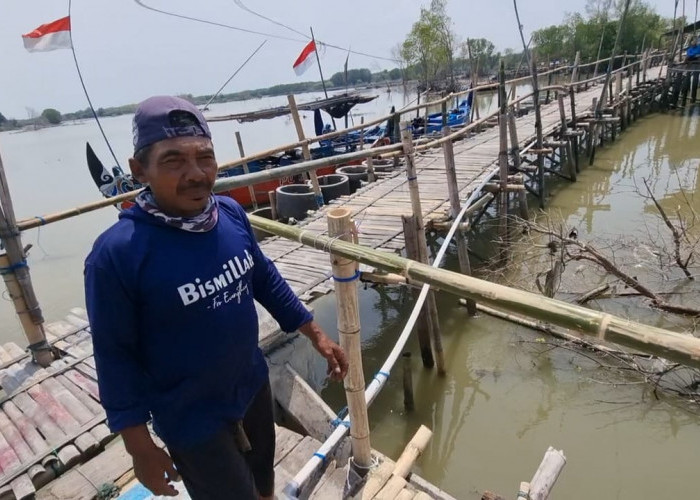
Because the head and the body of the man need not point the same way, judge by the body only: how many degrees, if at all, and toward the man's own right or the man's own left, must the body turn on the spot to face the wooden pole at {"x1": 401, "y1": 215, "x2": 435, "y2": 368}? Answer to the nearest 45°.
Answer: approximately 90° to the man's own left

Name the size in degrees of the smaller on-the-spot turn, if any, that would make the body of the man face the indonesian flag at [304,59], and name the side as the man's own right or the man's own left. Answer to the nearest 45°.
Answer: approximately 135° to the man's own left

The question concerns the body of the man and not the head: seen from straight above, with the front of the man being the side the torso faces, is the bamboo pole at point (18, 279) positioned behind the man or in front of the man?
behind

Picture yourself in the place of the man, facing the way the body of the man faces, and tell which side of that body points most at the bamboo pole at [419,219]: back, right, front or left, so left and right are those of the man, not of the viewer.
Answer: left

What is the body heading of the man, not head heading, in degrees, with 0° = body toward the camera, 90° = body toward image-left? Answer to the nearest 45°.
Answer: approximately 315°

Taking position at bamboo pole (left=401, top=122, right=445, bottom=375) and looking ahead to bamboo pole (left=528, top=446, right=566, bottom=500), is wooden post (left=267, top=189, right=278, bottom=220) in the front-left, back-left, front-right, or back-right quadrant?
back-right

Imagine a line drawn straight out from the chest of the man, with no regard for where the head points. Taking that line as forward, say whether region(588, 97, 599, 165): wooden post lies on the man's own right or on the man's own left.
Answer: on the man's own left

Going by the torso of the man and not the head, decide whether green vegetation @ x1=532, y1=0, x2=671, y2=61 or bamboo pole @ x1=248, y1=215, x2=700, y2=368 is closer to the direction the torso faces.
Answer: the bamboo pole

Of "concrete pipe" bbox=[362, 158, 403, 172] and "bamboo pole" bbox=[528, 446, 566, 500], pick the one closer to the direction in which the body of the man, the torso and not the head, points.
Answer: the bamboo pole
